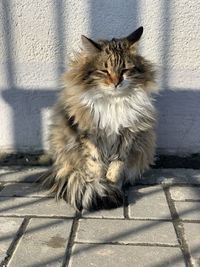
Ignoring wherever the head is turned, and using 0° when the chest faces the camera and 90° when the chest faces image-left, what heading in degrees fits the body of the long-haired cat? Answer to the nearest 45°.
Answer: approximately 0°
